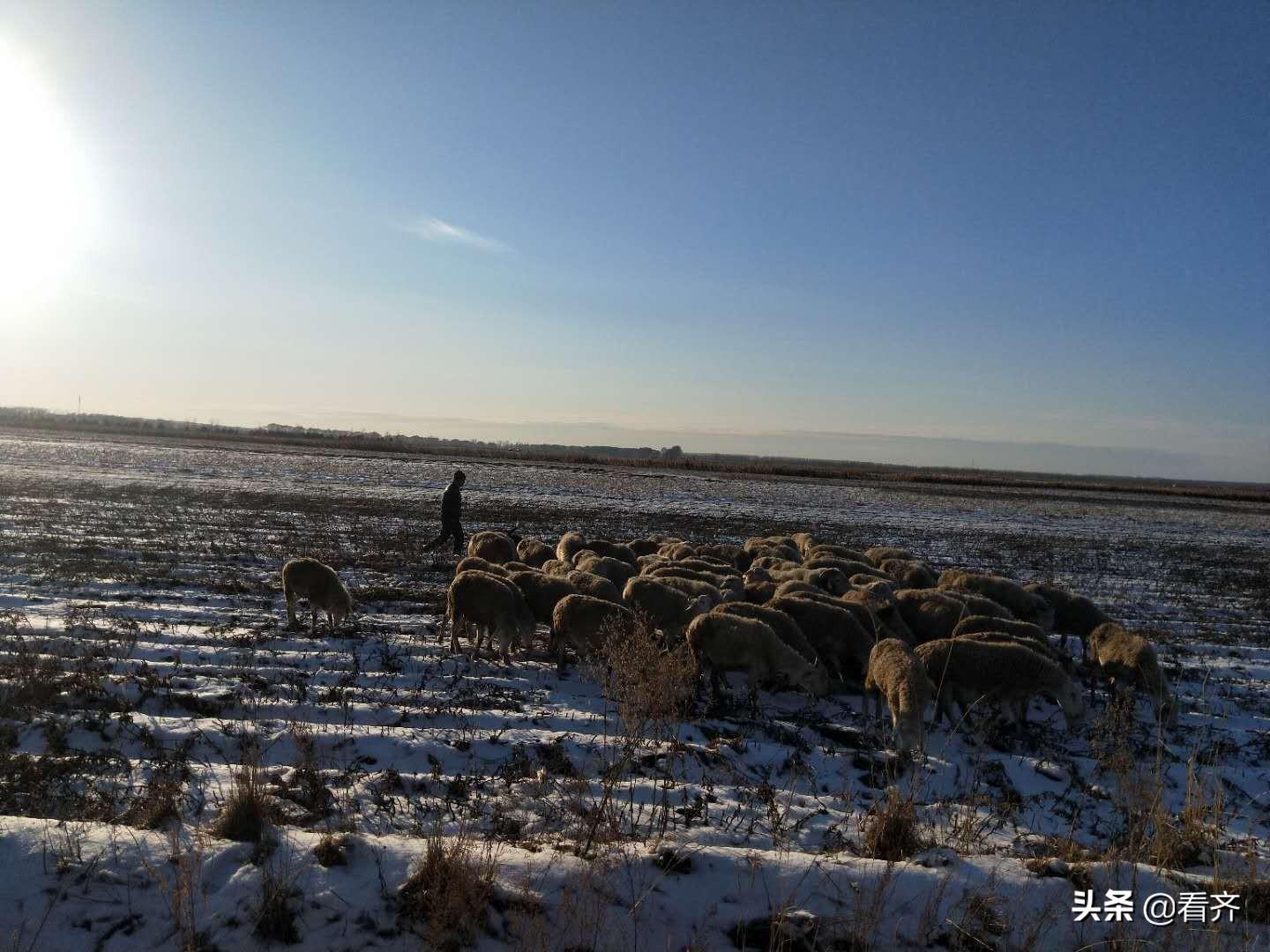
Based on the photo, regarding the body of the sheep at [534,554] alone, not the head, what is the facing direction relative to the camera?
to the viewer's right

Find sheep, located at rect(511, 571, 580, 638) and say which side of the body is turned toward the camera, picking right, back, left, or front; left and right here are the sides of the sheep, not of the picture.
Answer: right

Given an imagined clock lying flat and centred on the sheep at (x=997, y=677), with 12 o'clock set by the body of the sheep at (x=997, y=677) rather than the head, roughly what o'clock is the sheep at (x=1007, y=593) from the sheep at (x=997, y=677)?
the sheep at (x=1007, y=593) is roughly at 9 o'clock from the sheep at (x=997, y=677).

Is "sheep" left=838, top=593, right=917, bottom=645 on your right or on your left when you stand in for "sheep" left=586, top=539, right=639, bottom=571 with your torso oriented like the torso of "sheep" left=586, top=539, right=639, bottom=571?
on your right

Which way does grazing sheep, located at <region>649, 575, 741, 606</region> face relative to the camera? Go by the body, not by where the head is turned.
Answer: to the viewer's right

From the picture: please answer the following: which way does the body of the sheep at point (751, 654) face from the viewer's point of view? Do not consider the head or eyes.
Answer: to the viewer's right

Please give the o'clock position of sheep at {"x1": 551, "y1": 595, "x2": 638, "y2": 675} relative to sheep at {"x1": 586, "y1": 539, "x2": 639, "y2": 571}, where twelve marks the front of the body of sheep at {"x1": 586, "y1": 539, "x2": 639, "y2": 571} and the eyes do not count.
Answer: sheep at {"x1": 551, "y1": 595, "x2": 638, "y2": 675} is roughly at 3 o'clock from sheep at {"x1": 586, "y1": 539, "x2": 639, "y2": 571}.

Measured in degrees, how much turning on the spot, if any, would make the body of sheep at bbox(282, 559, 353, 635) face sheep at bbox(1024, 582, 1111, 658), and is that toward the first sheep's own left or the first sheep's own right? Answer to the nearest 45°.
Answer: approximately 45° to the first sheep's own left

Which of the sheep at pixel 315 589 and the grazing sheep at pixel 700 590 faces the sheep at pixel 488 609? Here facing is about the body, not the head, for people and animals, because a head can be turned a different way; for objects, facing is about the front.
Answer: the sheep at pixel 315 589
